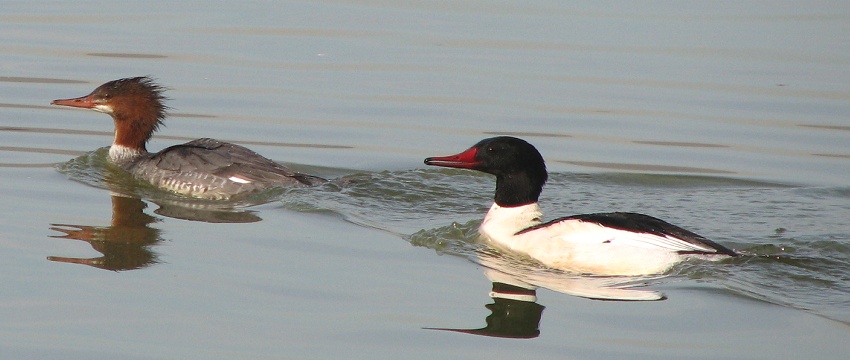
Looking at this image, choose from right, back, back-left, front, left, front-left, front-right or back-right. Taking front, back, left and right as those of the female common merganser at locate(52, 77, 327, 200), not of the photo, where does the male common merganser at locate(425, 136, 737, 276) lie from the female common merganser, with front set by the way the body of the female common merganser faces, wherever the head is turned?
back-left

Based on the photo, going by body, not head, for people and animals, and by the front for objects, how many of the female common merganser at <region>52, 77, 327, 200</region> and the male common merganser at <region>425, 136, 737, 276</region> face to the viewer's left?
2

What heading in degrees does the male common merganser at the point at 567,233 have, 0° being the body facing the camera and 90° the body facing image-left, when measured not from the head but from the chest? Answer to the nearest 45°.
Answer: approximately 90°

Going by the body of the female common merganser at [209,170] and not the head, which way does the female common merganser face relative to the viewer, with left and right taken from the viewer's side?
facing to the left of the viewer

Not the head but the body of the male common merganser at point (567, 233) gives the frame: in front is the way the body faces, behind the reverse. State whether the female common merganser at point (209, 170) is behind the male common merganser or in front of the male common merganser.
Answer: in front
